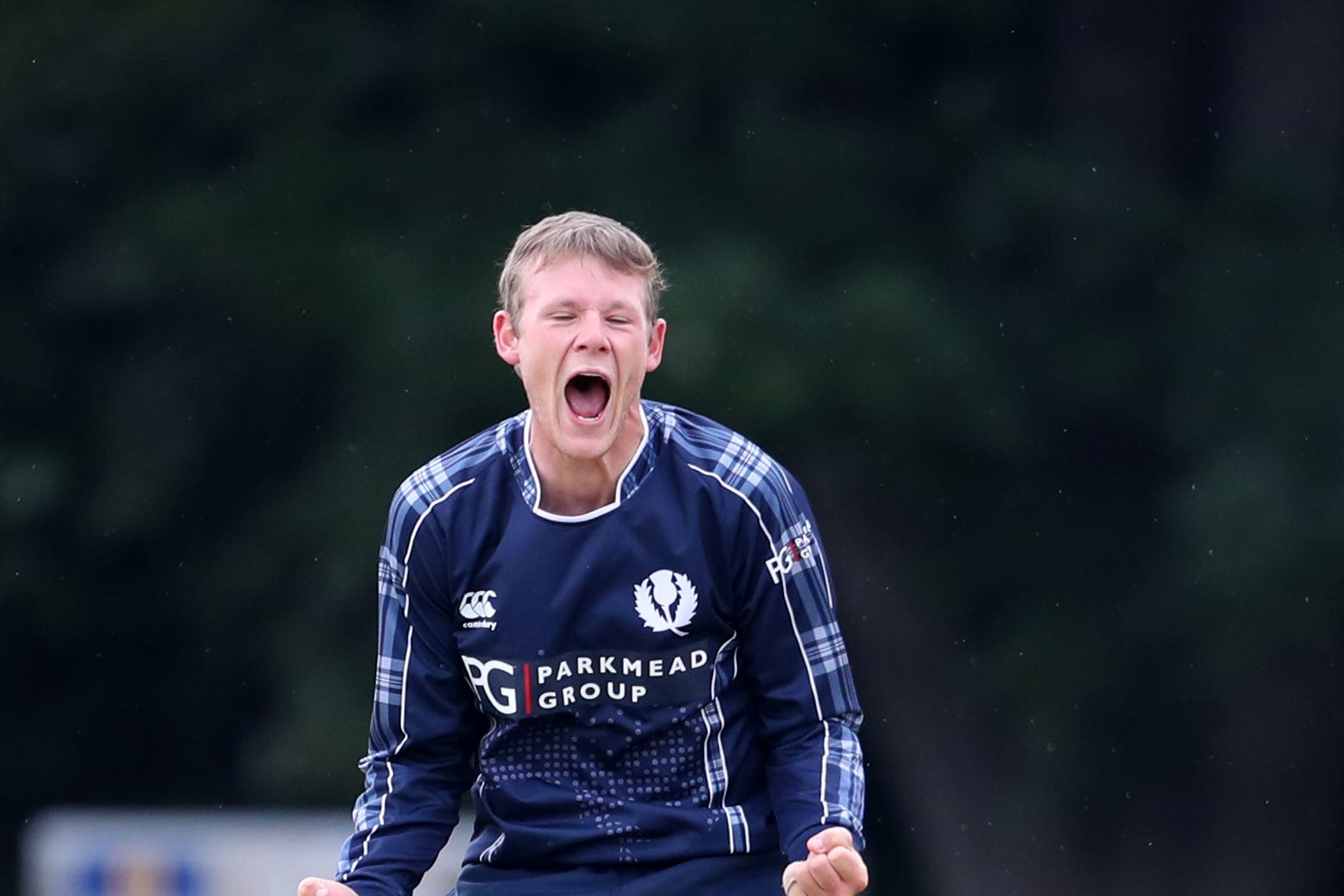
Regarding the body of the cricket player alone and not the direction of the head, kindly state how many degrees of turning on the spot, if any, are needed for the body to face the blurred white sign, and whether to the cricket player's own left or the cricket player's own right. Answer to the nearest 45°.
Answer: approximately 180°

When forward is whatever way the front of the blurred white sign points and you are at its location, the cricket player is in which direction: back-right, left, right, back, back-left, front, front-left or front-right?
front

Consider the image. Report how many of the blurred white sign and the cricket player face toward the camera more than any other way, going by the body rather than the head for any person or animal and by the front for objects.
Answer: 2

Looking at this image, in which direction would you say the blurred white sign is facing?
toward the camera
